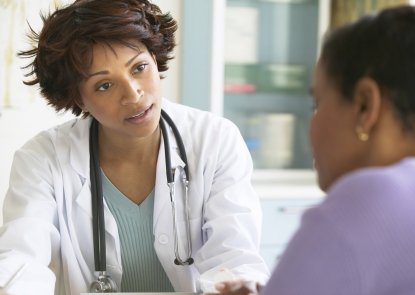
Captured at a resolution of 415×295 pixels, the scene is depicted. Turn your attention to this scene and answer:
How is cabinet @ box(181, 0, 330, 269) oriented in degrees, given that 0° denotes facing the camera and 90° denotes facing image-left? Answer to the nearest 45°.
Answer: approximately 0°

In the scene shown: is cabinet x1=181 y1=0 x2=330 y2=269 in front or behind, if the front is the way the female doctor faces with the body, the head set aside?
behind

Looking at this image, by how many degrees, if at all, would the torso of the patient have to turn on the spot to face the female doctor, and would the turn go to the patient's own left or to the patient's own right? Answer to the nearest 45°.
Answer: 0° — they already face them

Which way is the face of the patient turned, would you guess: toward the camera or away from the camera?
away from the camera

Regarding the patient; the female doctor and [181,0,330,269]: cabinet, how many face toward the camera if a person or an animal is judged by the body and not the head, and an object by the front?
2

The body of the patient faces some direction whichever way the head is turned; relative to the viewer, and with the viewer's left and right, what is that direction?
facing away from the viewer and to the left of the viewer

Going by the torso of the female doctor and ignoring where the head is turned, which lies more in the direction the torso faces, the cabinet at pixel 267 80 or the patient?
the patient

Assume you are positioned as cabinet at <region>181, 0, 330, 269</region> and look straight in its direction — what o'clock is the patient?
The patient is roughly at 12 o'clock from the cabinet.

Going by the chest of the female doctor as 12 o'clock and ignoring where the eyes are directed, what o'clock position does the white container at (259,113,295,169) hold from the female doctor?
The white container is roughly at 7 o'clock from the female doctor.
